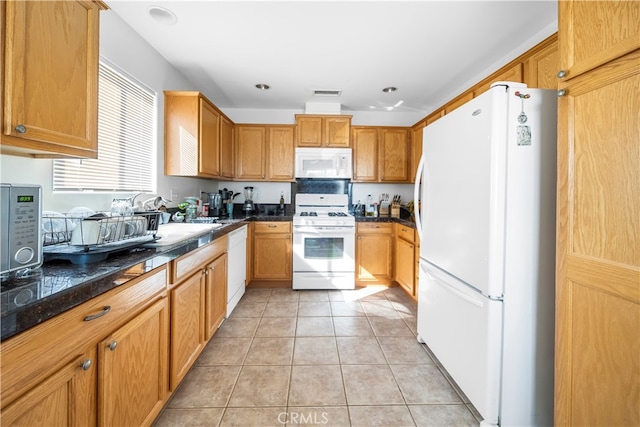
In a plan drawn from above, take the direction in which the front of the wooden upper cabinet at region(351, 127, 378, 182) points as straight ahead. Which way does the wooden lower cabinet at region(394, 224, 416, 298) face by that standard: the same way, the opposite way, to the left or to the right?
to the right

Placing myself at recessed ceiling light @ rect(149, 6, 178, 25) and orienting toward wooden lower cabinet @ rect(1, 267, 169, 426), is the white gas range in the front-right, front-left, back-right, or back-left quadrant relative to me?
back-left

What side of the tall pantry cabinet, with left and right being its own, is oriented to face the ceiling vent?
right

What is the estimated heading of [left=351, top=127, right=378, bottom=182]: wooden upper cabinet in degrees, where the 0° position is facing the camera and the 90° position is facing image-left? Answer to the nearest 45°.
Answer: approximately 0°

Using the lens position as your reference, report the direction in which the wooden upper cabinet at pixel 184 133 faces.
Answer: facing to the right of the viewer

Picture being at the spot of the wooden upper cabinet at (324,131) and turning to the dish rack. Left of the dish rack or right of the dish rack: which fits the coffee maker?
right

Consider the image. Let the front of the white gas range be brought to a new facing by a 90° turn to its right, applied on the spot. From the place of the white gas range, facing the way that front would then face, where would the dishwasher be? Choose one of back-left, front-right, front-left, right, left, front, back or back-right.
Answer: front-left

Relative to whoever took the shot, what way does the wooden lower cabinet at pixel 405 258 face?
facing to the left of the viewer

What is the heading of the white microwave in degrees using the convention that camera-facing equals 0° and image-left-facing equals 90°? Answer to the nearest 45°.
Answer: approximately 0°

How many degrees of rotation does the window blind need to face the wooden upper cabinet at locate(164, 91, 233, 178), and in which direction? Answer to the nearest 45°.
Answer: approximately 90° to its left

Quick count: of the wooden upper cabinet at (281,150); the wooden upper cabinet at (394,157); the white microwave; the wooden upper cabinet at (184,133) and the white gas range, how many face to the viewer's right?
1

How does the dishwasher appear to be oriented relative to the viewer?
to the viewer's right

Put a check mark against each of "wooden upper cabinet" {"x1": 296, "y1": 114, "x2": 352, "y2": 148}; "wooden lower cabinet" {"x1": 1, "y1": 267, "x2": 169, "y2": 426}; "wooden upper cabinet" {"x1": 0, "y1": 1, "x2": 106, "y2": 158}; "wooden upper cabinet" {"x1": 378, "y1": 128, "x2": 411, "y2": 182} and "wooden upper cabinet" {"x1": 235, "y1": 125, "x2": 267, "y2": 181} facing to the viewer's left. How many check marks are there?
0
